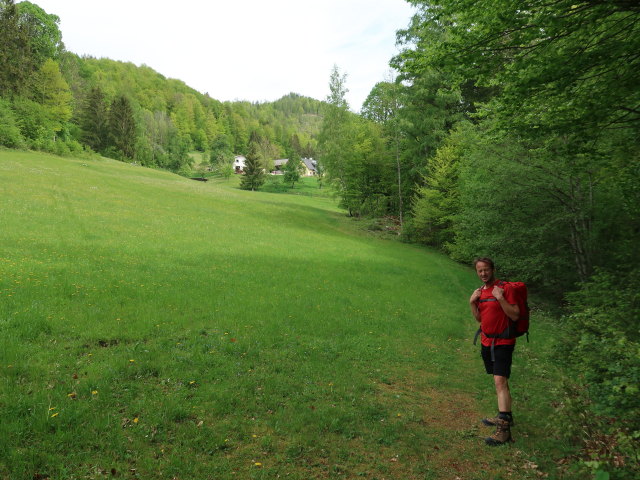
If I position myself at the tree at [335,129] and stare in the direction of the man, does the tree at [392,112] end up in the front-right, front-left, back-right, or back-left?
front-left

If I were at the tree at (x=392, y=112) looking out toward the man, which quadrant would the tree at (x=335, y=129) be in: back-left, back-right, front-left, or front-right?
back-right

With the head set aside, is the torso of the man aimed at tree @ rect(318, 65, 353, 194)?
no

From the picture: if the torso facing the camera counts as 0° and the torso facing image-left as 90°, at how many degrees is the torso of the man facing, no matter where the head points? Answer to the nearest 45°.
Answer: approximately 45°

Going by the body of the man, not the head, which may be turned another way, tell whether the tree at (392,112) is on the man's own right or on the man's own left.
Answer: on the man's own right
